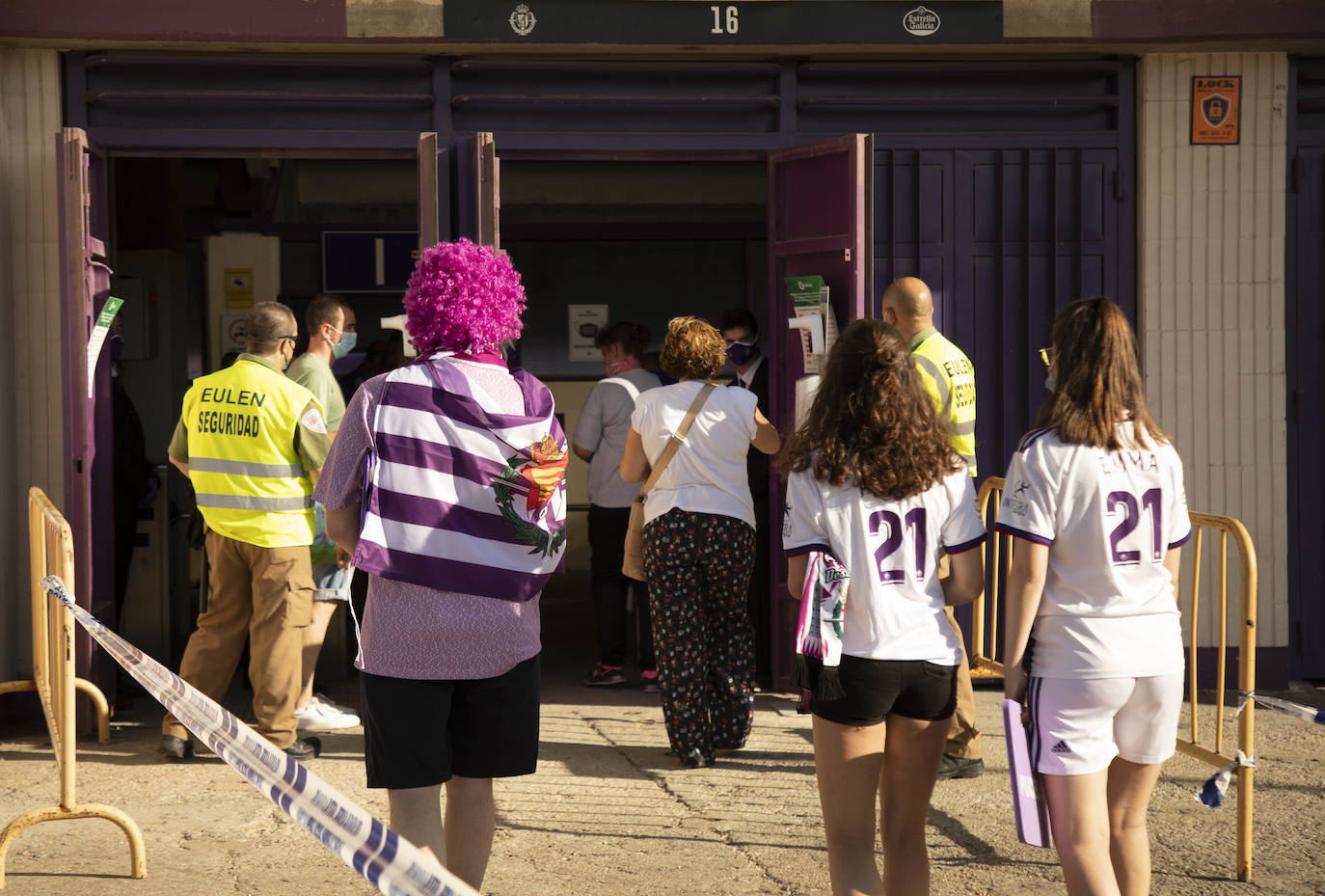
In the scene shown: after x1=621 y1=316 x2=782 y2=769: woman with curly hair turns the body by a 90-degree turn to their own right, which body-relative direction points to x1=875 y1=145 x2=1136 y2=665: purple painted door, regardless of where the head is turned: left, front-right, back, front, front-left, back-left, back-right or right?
front-left

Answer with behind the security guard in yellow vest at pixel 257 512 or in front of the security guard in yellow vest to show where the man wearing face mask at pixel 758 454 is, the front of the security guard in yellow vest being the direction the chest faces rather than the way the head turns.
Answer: in front

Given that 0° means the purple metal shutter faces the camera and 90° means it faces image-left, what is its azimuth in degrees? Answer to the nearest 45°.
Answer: approximately 0°

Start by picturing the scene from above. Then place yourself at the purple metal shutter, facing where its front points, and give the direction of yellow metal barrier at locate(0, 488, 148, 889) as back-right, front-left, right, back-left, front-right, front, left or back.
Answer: front-right

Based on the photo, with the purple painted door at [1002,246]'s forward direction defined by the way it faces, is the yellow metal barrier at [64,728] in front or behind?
in front

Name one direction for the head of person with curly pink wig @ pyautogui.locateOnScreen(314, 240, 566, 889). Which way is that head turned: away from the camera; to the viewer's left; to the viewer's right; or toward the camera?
away from the camera

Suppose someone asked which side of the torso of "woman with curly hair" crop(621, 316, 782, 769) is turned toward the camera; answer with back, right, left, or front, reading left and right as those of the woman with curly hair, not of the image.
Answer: back

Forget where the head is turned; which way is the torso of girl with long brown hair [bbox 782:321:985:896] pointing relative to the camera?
away from the camera

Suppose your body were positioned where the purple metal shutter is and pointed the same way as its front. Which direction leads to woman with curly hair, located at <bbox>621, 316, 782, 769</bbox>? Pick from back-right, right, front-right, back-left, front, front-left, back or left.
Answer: front-right

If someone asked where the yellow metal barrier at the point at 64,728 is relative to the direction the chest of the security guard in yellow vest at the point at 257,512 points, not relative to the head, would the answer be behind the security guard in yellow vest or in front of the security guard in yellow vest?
behind

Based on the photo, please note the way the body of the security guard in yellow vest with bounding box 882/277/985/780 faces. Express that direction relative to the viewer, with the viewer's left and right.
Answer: facing away from the viewer and to the left of the viewer
